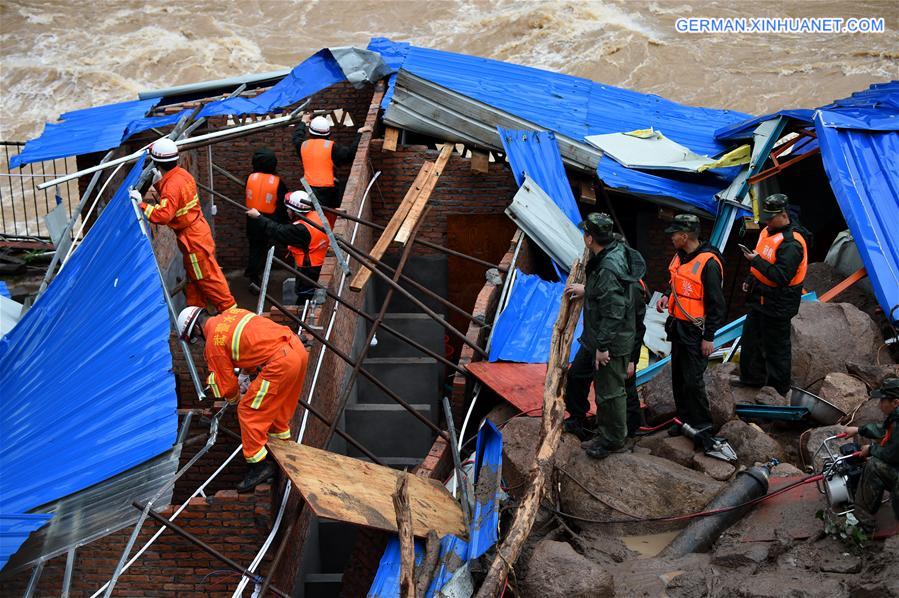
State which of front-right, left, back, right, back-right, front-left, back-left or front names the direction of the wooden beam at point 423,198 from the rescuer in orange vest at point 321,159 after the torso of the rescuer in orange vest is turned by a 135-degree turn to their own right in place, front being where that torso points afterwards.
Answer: front

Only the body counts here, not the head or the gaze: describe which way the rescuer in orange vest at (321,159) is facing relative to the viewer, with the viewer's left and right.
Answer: facing away from the viewer

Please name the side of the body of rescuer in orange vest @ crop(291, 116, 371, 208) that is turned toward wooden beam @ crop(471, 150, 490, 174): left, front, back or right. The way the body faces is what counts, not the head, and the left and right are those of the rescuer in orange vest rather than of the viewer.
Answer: right

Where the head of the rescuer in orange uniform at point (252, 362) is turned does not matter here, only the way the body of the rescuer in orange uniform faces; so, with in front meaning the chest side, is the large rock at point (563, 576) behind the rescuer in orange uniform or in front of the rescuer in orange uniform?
behind

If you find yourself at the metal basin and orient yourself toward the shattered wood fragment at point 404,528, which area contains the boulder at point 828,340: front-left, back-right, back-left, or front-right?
back-right

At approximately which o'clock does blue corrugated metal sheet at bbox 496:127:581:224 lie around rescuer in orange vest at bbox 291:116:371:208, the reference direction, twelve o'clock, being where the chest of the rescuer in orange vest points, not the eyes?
The blue corrugated metal sheet is roughly at 3 o'clock from the rescuer in orange vest.

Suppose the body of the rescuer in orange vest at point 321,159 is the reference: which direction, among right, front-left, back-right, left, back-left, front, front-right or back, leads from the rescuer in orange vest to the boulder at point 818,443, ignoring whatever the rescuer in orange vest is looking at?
back-right

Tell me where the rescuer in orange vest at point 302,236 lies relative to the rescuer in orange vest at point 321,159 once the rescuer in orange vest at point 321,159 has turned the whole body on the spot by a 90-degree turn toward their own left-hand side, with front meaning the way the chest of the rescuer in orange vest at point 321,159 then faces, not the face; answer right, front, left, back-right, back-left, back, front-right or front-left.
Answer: left

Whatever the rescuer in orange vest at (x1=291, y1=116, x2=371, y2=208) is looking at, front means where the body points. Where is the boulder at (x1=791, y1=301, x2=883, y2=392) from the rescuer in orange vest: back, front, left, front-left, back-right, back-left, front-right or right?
back-right
